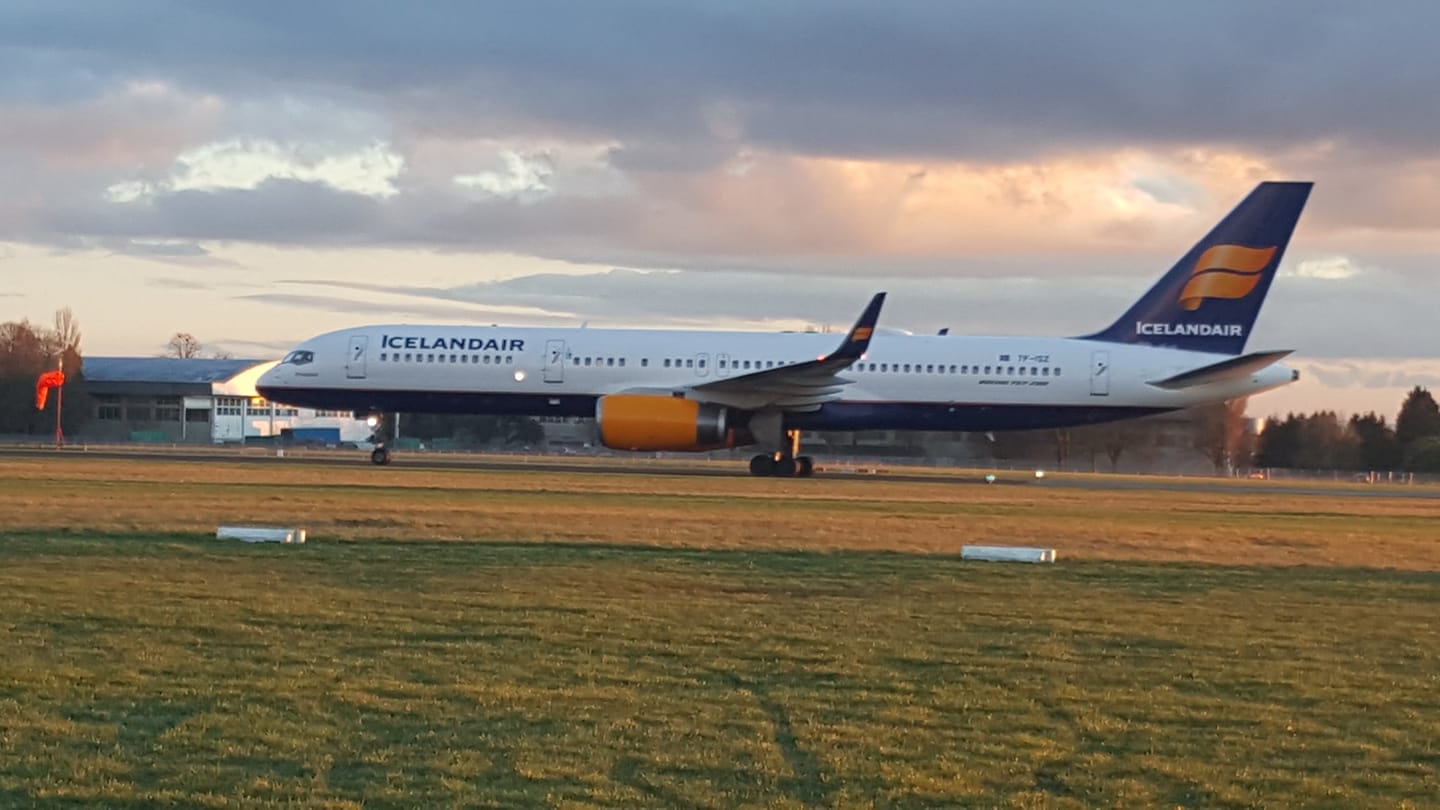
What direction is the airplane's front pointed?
to the viewer's left
